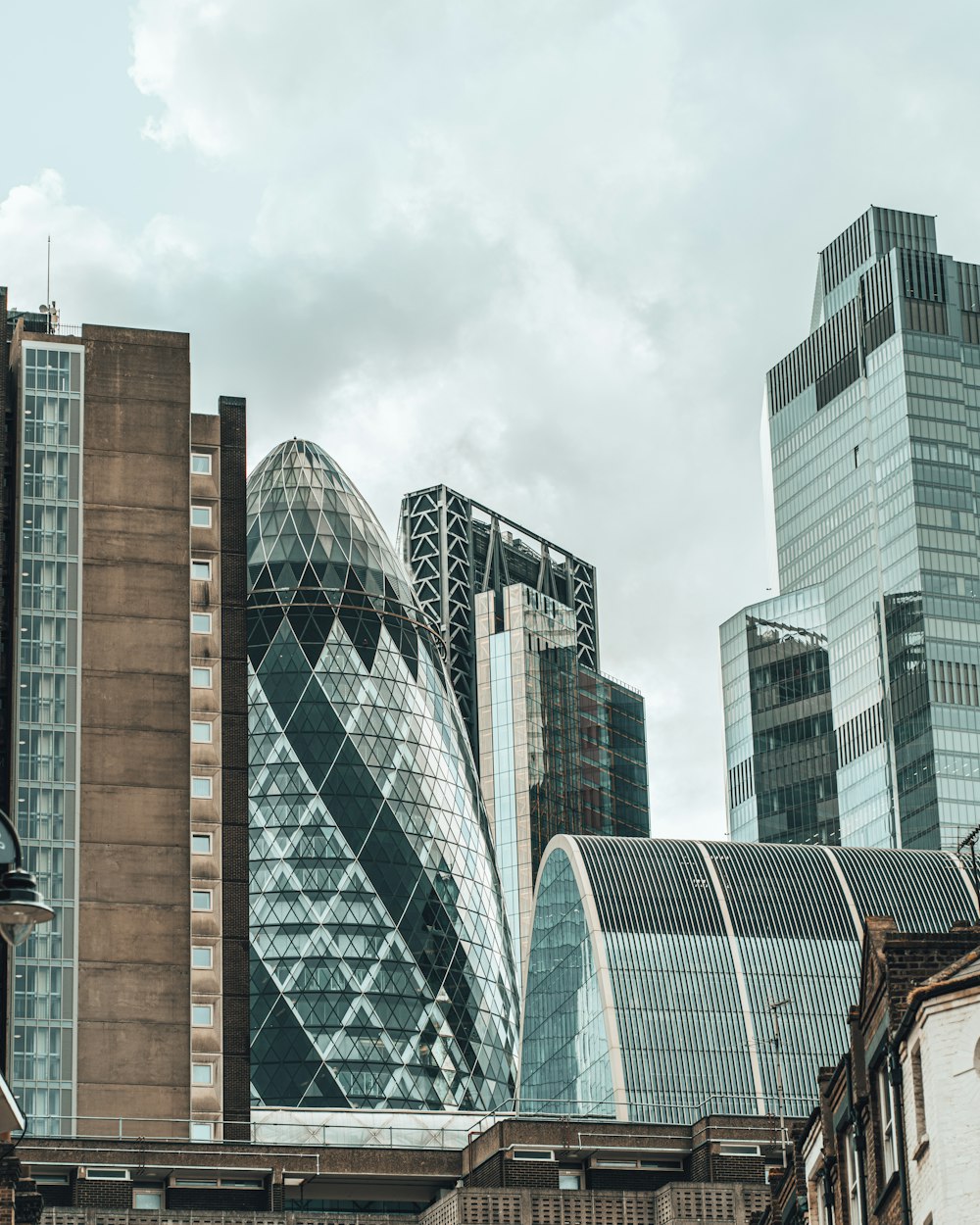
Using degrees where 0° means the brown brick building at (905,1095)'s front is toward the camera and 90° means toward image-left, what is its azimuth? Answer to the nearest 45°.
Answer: approximately 90°

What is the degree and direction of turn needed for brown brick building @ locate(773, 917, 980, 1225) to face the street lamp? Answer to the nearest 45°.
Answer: approximately 45° to its left
